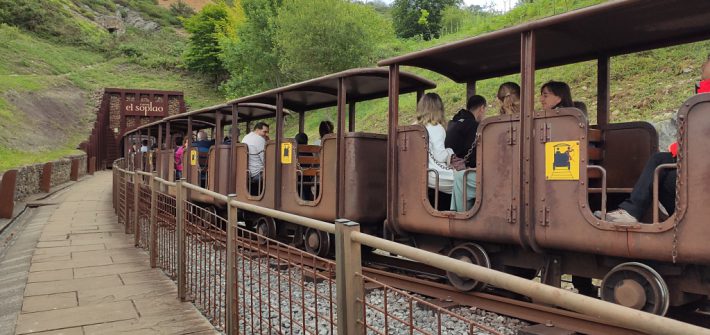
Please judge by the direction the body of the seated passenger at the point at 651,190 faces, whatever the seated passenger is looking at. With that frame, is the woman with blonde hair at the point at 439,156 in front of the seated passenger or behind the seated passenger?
in front

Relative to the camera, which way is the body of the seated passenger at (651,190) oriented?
to the viewer's left

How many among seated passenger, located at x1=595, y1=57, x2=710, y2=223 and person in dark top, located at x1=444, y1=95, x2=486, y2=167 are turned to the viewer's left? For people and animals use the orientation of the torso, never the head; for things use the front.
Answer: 1

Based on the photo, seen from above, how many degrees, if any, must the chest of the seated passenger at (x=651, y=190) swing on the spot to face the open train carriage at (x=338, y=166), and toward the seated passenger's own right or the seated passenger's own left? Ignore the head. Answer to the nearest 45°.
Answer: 0° — they already face it
